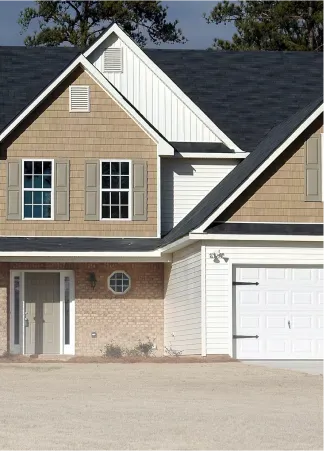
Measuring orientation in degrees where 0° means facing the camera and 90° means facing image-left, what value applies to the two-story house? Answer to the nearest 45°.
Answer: approximately 0°
